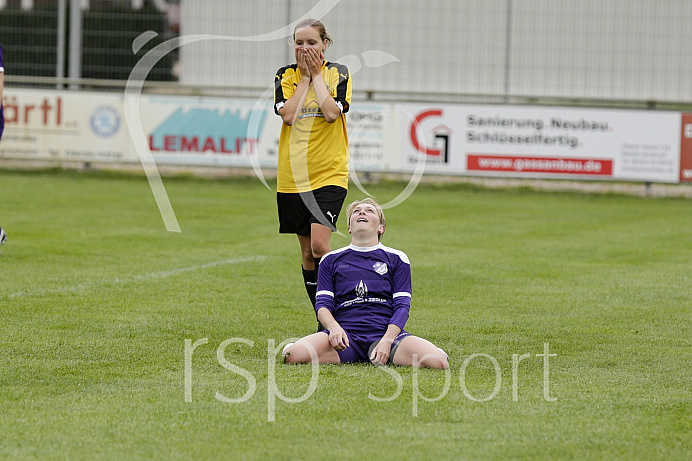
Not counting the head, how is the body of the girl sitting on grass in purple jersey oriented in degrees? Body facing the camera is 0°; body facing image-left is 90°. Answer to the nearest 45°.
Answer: approximately 0°

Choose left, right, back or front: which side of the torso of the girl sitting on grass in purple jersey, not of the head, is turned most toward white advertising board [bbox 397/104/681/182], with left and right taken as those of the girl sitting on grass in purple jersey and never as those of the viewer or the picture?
back

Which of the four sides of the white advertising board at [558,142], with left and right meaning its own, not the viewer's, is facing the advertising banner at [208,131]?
right

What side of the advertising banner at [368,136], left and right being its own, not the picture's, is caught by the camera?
front

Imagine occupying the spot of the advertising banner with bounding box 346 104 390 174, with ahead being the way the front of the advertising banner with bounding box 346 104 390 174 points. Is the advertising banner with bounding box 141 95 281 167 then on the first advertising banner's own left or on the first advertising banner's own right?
on the first advertising banner's own right

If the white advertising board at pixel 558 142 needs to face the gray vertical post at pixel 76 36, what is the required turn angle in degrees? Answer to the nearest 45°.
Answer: approximately 90° to its right

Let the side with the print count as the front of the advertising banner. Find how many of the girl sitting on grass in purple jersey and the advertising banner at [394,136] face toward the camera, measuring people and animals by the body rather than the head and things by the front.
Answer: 2

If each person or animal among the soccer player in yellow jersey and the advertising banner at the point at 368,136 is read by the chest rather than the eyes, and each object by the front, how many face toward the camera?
2

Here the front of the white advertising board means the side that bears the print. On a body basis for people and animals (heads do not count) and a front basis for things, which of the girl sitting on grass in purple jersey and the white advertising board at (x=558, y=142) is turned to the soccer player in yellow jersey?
the white advertising board
